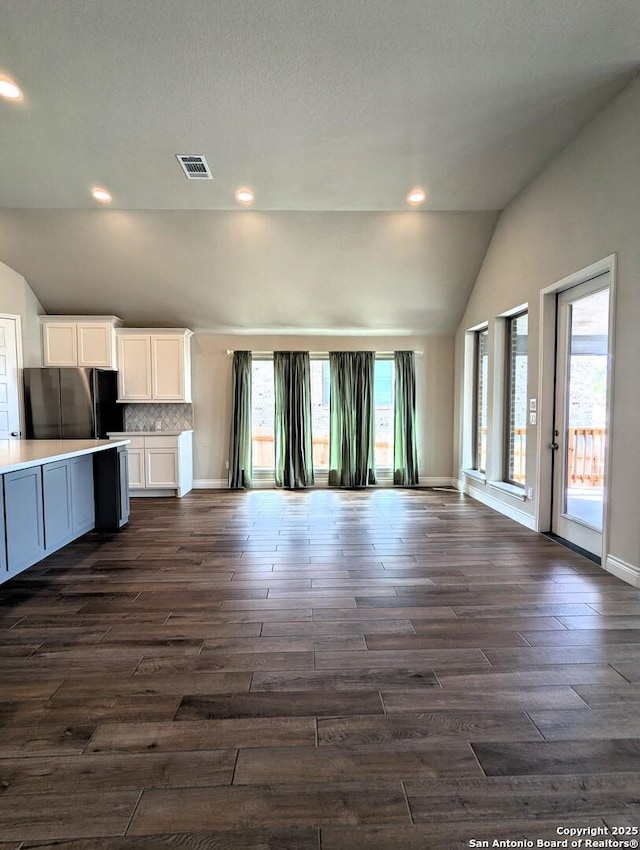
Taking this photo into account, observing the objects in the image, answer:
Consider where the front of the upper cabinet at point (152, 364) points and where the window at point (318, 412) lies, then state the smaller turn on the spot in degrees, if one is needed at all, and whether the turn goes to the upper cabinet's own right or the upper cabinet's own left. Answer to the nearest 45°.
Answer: approximately 90° to the upper cabinet's own left

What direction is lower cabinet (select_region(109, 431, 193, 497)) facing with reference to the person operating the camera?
facing the viewer

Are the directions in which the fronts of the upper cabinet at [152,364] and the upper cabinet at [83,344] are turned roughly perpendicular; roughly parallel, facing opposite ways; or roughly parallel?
roughly parallel

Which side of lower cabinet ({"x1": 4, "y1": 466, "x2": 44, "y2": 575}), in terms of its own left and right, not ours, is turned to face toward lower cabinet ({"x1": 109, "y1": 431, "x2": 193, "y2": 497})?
left

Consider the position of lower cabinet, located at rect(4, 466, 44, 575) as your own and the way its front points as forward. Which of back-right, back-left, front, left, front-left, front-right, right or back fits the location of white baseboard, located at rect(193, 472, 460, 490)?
left

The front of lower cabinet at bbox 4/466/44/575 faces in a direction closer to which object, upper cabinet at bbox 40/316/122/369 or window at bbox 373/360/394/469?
the window

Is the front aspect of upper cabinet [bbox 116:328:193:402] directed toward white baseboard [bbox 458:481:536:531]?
no

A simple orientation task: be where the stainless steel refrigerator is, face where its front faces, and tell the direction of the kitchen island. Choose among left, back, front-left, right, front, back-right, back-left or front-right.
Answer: front

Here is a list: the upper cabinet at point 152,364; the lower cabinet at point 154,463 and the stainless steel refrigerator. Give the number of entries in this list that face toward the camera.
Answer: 3

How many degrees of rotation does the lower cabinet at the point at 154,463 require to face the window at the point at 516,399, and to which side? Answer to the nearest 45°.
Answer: approximately 45° to its left

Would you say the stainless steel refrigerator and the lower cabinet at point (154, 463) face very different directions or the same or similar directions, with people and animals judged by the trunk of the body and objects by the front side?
same or similar directions

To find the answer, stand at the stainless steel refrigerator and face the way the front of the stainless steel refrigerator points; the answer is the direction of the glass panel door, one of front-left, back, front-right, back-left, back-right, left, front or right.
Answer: front-left

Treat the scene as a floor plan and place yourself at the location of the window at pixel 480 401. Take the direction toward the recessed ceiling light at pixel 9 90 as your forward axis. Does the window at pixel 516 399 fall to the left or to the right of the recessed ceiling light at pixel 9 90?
left

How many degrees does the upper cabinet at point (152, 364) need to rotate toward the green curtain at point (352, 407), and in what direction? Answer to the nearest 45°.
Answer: approximately 90° to its left

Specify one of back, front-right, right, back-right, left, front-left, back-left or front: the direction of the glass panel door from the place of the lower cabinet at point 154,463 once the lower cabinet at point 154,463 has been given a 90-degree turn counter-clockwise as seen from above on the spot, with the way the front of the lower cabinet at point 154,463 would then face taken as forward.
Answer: front-right

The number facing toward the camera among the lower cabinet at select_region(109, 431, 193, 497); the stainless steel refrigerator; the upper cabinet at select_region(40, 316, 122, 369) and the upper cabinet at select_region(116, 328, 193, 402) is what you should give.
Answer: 4

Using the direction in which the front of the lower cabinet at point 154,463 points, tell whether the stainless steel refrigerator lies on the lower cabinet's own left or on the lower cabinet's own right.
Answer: on the lower cabinet's own right

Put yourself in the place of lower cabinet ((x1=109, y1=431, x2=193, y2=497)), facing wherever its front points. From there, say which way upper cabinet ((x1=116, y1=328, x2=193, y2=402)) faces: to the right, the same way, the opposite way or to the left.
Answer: the same way

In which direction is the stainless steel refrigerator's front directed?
toward the camera

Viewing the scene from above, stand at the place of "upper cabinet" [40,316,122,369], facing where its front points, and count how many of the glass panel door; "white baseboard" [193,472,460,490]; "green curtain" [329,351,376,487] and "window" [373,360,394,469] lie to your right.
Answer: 0

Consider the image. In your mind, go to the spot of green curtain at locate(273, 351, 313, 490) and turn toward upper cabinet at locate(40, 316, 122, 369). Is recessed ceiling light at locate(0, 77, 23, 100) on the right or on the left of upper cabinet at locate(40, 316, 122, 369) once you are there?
left
